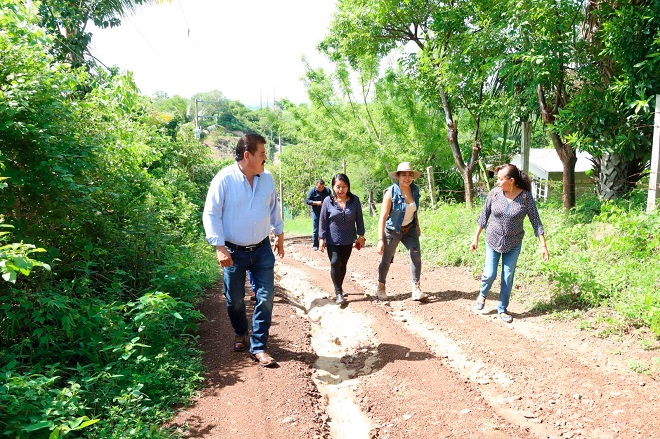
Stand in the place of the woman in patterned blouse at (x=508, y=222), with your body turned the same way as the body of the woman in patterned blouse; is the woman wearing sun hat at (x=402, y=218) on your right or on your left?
on your right

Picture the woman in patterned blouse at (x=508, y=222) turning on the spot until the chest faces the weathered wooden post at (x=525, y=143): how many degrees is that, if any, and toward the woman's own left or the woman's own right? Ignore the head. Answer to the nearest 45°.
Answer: approximately 180°

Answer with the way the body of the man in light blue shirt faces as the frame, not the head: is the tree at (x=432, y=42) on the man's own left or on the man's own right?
on the man's own left

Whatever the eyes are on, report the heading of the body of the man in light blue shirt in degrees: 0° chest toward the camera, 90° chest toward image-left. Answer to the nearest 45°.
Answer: approximately 315°

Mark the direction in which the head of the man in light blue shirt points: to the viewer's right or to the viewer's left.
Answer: to the viewer's right

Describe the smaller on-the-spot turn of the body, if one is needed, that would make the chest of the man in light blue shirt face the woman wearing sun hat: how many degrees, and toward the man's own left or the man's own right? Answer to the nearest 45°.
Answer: approximately 90° to the man's own left

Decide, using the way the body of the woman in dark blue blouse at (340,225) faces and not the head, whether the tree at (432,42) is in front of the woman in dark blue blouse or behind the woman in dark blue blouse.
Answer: behind

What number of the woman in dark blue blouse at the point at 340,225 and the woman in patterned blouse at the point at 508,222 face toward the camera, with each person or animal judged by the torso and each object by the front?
2

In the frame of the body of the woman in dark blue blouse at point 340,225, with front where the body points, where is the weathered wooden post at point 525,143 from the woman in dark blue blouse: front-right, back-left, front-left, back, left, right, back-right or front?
back-left
